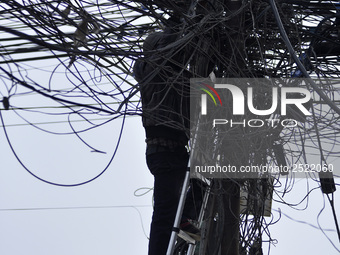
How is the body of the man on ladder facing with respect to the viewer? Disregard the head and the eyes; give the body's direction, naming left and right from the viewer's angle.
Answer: facing away from the viewer and to the right of the viewer
